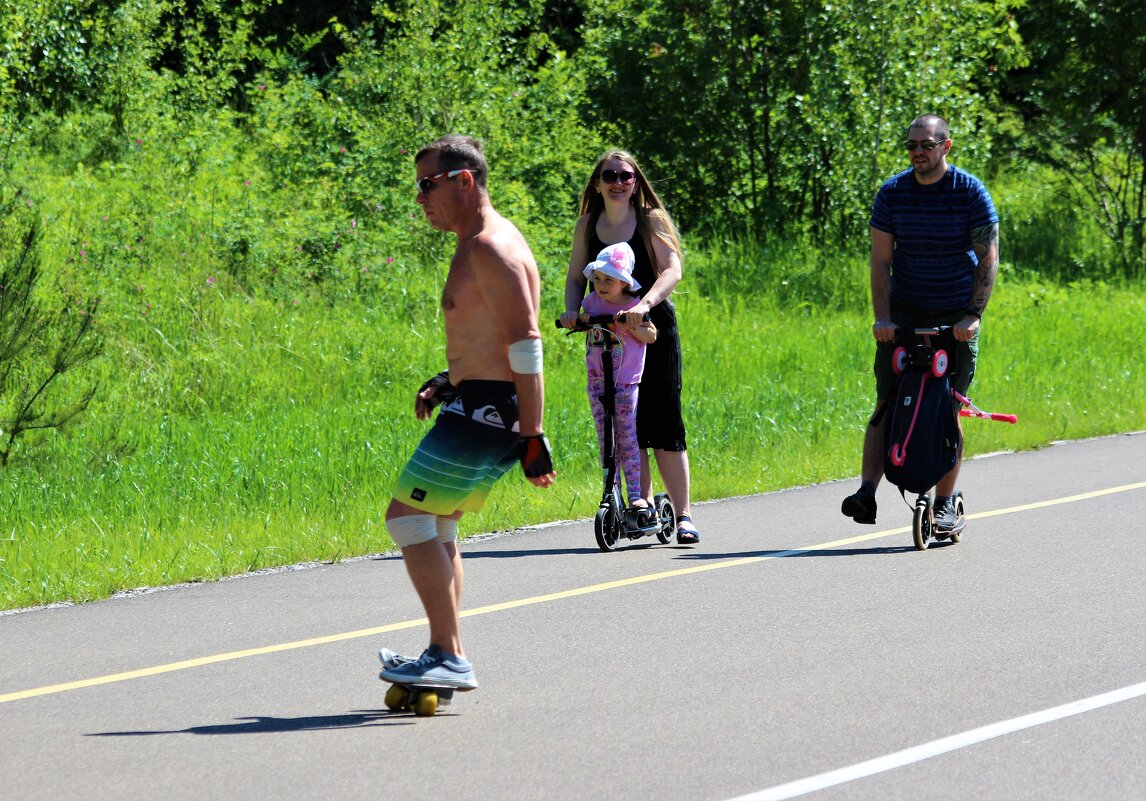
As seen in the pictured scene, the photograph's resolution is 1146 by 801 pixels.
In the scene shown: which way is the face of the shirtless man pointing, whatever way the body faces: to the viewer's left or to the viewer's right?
to the viewer's left

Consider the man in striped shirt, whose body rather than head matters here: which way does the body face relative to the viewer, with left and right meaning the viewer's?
facing the viewer

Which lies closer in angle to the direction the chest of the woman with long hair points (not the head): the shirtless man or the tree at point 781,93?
the shirtless man

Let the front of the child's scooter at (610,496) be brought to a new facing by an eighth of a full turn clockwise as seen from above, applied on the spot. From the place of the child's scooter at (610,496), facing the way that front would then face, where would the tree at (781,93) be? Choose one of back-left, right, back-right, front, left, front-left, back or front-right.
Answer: right

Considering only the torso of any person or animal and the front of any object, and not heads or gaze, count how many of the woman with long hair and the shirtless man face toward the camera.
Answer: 1

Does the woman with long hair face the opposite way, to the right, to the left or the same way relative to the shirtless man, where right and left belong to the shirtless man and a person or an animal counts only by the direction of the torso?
to the left

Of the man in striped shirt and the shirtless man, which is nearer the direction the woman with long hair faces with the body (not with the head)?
the shirtless man

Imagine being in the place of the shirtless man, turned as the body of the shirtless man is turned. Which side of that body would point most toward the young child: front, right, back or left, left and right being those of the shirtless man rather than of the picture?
right

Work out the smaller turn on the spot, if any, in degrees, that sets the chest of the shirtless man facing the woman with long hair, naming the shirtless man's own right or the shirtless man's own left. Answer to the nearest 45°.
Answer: approximately 90° to the shirtless man's own right

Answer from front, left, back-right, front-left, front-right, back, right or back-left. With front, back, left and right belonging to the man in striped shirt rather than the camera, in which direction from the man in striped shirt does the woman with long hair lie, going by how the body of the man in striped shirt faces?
right

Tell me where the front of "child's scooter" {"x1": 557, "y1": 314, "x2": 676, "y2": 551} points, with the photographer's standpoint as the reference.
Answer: facing the viewer and to the left of the viewer

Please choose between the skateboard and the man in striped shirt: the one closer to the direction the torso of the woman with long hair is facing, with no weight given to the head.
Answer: the skateboard

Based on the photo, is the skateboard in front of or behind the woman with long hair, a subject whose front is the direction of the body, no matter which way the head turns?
in front

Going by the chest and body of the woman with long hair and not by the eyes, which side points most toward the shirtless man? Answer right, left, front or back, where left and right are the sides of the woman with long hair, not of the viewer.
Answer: front

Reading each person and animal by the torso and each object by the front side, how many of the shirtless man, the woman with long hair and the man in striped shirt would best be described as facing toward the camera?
2

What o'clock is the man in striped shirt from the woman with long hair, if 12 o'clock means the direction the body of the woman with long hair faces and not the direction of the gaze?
The man in striped shirt is roughly at 9 o'clock from the woman with long hair.

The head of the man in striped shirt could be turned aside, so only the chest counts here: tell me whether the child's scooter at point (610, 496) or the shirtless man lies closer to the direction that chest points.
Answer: the shirtless man

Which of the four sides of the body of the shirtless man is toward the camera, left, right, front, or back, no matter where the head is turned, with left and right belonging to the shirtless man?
left
